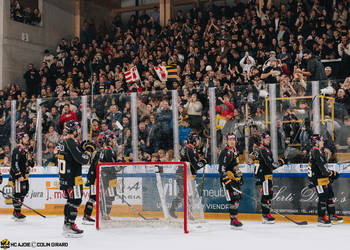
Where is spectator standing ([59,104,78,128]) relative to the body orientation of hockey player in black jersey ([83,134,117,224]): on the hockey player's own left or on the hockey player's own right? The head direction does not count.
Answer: on the hockey player's own left

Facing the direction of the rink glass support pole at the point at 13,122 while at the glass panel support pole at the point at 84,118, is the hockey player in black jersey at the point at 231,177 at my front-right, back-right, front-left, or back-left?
back-left

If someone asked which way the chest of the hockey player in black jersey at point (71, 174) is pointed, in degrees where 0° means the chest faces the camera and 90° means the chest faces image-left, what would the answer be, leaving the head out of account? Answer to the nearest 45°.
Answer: approximately 225°

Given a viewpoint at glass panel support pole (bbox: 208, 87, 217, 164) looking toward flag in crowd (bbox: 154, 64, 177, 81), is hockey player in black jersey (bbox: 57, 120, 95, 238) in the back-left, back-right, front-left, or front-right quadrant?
back-left

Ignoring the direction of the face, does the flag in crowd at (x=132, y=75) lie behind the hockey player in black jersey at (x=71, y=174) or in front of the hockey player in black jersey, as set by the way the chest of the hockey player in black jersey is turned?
in front

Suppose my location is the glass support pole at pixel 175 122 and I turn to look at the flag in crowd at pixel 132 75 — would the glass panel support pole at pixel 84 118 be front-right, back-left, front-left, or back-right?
front-left
